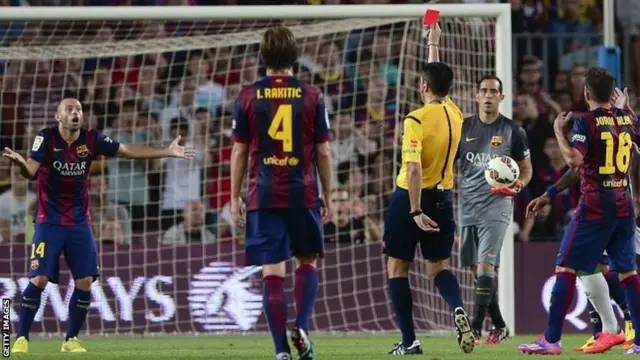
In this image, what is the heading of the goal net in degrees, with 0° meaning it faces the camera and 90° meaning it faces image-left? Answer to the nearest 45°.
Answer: approximately 0°

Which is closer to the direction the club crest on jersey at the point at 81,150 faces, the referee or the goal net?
the referee

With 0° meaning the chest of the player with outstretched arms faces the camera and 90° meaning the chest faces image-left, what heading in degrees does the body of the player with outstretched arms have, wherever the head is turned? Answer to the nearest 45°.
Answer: approximately 0°

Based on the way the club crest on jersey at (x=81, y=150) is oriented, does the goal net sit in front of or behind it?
behind

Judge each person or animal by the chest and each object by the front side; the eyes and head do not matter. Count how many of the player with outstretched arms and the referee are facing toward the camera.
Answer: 1

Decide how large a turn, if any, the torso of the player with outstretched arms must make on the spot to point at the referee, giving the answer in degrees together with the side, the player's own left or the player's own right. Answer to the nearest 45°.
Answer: approximately 45° to the player's own left
